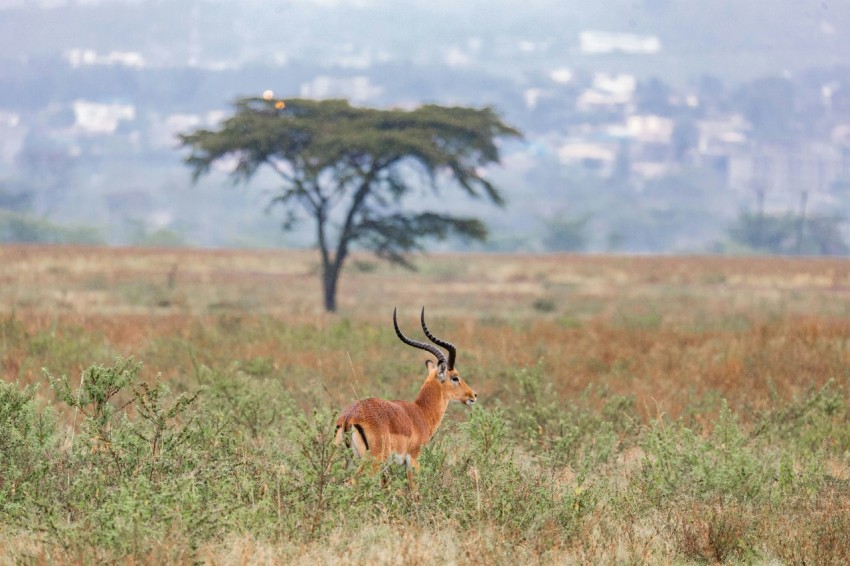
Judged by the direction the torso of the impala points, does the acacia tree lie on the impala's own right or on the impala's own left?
on the impala's own left

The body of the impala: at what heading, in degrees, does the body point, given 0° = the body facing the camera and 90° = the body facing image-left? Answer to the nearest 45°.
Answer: approximately 225°
